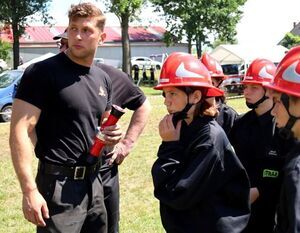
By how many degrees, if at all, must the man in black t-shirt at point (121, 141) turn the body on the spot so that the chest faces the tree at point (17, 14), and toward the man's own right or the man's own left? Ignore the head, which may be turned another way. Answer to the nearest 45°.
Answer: approximately 135° to the man's own right

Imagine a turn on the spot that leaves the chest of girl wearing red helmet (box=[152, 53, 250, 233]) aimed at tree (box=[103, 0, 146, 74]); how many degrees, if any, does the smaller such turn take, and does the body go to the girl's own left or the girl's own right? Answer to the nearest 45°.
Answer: approximately 90° to the girl's own right

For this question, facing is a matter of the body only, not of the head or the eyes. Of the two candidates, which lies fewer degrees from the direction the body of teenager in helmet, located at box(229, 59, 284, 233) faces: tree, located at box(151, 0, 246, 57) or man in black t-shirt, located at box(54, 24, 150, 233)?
the man in black t-shirt

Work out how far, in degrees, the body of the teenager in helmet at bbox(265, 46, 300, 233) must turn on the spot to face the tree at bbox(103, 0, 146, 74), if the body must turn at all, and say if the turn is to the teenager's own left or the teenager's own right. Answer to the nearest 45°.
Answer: approximately 90° to the teenager's own right

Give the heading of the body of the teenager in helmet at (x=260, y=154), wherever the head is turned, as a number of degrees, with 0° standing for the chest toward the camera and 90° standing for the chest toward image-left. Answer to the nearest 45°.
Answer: approximately 45°

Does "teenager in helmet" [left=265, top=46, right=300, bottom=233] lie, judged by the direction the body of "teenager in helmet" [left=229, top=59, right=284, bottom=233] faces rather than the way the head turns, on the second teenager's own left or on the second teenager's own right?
on the second teenager's own left

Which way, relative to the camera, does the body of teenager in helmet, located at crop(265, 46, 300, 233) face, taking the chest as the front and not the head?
to the viewer's left

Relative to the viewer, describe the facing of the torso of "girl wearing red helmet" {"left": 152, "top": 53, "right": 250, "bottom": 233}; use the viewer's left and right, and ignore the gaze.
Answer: facing to the left of the viewer

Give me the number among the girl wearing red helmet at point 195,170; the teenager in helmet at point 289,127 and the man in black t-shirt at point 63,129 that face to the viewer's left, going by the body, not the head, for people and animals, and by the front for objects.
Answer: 2
